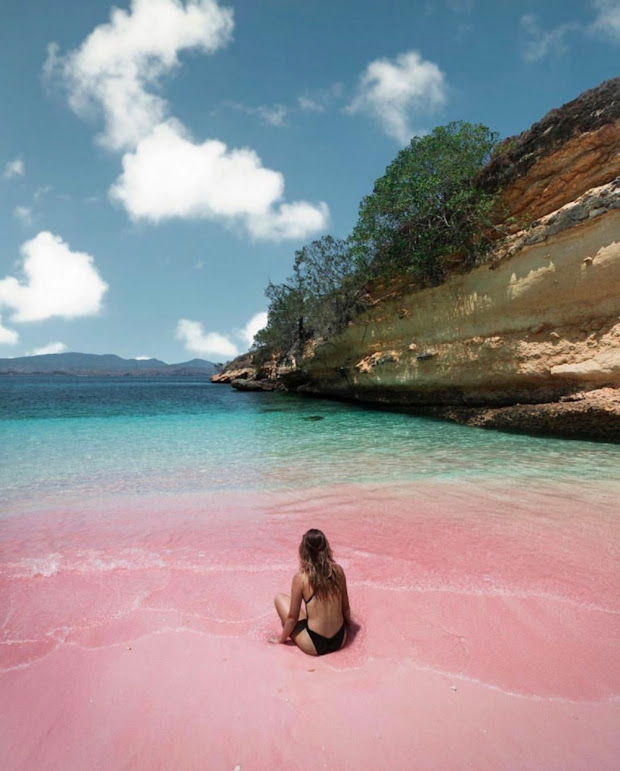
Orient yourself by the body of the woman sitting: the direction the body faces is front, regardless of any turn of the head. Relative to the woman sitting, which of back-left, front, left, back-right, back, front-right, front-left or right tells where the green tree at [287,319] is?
front-right

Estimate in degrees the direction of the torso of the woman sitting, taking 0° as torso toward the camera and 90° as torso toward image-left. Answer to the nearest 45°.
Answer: approximately 135°

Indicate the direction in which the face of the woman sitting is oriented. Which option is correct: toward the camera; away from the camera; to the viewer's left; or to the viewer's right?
away from the camera

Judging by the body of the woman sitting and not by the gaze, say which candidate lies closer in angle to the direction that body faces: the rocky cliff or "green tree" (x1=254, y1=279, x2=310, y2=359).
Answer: the green tree

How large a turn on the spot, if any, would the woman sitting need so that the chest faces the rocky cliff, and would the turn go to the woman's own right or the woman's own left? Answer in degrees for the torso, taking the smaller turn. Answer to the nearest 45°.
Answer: approximately 90° to the woman's own right
